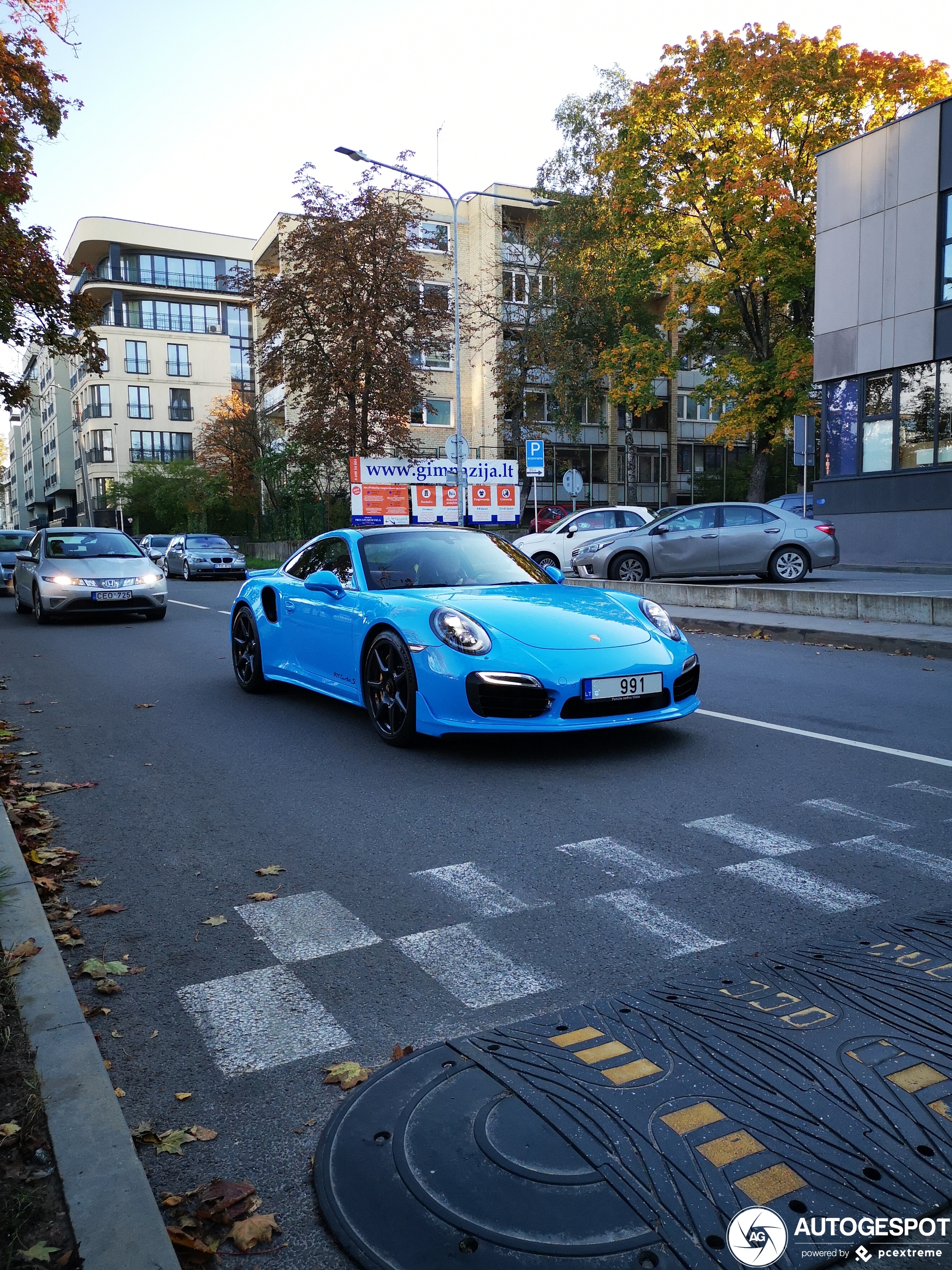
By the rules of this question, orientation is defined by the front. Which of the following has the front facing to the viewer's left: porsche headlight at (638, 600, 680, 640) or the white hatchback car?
the white hatchback car

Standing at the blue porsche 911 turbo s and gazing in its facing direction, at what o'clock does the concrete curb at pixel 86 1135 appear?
The concrete curb is roughly at 2 o'clock from the blue porsche 911 turbo s.

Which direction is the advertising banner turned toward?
toward the camera

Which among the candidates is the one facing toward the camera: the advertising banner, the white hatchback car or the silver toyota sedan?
the advertising banner

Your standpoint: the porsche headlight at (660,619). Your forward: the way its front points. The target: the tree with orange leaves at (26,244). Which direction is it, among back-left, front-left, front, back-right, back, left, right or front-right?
back

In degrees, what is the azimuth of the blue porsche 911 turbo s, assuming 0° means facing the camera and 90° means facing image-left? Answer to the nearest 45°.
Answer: approximately 315°

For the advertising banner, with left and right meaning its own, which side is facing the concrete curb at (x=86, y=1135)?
front

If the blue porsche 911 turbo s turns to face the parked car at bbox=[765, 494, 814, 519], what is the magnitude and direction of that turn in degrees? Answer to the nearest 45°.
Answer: approximately 135° to its left

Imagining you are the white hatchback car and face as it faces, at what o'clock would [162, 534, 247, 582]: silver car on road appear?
The silver car on road is roughly at 1 o'clock from the white hatchback car.

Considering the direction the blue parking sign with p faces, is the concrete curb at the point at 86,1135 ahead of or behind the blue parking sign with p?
ahead

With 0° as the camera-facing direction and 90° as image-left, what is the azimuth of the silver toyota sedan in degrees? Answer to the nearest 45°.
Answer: approximately 90°

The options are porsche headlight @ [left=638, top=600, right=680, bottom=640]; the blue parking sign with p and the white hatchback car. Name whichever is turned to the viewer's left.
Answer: the white hatchback car

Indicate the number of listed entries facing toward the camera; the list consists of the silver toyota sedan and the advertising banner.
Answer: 1

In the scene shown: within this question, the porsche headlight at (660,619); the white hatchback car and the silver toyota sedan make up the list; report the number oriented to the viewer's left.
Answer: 2

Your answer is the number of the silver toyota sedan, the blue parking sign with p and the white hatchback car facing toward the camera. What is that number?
1

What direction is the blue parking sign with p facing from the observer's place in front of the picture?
facing the viewer

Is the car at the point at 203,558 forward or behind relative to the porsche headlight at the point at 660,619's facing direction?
behind
